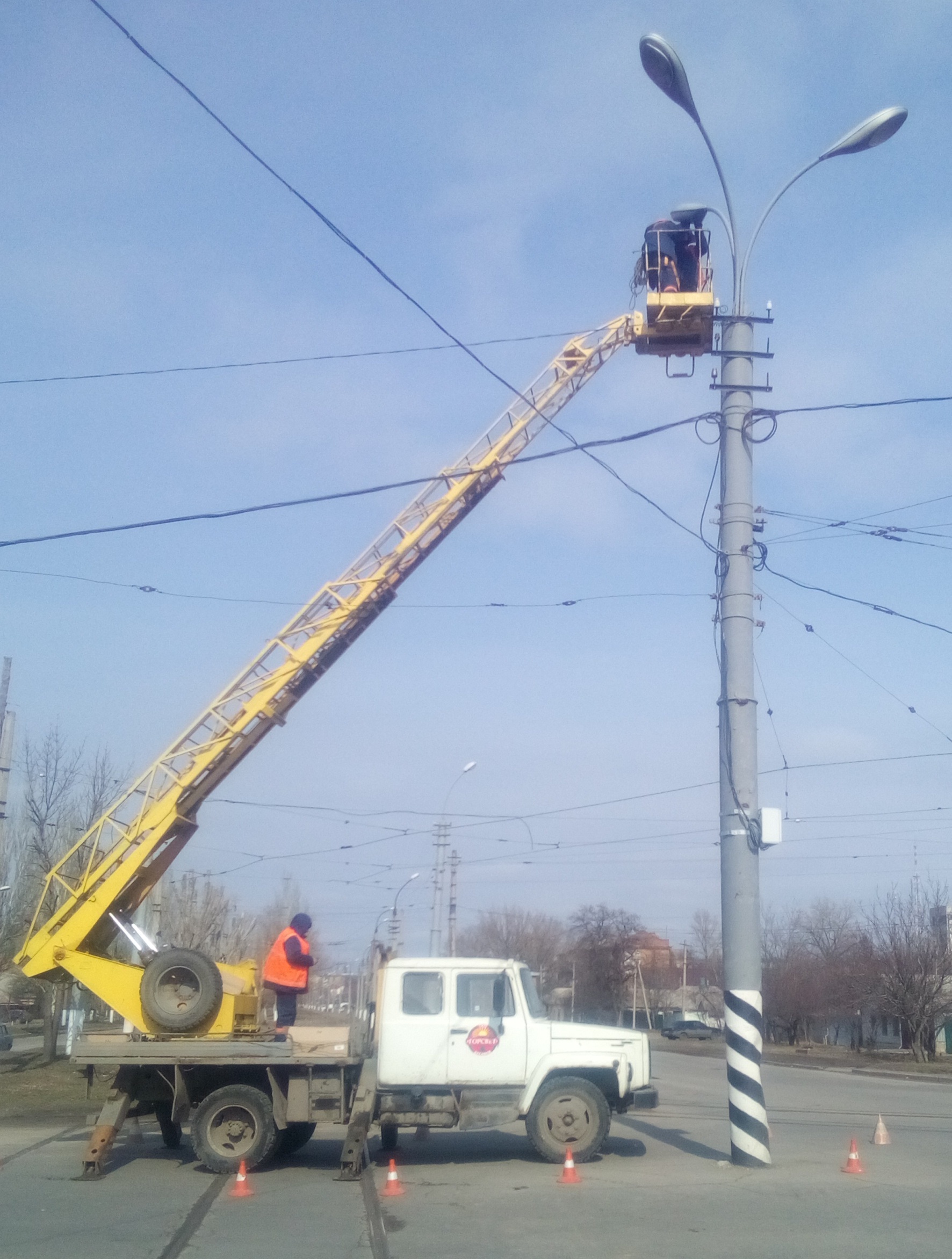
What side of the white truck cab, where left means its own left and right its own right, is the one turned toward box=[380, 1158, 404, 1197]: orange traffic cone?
right

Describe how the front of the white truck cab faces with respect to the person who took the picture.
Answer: facing to the right of the viewer

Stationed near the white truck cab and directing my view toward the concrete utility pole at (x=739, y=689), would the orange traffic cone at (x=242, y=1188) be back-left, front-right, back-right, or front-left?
back-right

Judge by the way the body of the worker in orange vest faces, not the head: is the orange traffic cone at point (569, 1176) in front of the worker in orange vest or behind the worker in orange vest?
in front

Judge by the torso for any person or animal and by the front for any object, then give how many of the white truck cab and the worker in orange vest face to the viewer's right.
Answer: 2

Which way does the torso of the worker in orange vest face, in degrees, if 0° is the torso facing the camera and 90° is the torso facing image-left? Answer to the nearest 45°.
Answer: approximately 270°

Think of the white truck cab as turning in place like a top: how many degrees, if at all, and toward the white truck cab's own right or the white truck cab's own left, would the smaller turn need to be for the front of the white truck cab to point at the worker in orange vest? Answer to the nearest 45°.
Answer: approximately 180°

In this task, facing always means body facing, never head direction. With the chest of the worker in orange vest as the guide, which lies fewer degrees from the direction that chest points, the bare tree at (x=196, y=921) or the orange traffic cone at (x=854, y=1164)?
the orange traffic cone

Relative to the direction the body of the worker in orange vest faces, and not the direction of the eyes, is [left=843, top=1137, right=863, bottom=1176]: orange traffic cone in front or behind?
in front
